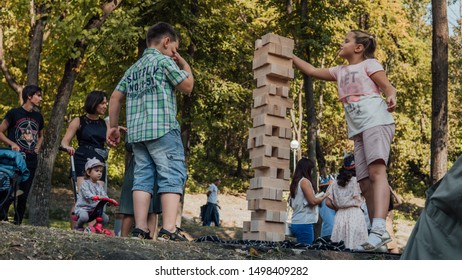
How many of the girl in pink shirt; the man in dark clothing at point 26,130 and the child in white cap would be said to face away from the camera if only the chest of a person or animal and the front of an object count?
0

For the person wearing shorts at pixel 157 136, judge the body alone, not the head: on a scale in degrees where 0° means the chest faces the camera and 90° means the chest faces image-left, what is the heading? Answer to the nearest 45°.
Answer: approximately 225°

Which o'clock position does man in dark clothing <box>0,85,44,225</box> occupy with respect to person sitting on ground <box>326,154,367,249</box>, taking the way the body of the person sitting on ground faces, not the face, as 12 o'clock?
The man in dark clothing is roughly at 9 o'clock from the person sitting on ground.

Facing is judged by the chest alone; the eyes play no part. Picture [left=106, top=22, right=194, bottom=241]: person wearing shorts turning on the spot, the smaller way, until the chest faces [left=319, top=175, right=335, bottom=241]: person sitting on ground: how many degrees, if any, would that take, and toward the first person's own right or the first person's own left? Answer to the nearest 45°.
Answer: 0° — they already face them

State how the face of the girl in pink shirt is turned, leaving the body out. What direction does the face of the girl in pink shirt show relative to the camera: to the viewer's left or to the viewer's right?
to the viewer's left

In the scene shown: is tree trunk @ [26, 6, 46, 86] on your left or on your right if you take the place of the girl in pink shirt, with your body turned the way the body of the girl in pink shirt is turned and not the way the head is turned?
on your right

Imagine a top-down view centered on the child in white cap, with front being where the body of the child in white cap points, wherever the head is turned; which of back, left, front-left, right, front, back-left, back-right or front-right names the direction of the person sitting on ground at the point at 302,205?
front-left

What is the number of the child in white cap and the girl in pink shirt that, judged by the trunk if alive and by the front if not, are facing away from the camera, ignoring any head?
0

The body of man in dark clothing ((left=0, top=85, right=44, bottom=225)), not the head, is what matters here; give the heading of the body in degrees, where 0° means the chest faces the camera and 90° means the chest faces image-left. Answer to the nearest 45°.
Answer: approximately 315°

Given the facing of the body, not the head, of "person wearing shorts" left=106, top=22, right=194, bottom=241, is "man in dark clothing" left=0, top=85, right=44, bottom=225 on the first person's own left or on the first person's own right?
on the first person's own left

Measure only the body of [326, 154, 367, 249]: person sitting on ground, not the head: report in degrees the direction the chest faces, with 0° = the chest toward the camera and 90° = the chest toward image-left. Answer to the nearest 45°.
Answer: approximately 180°
